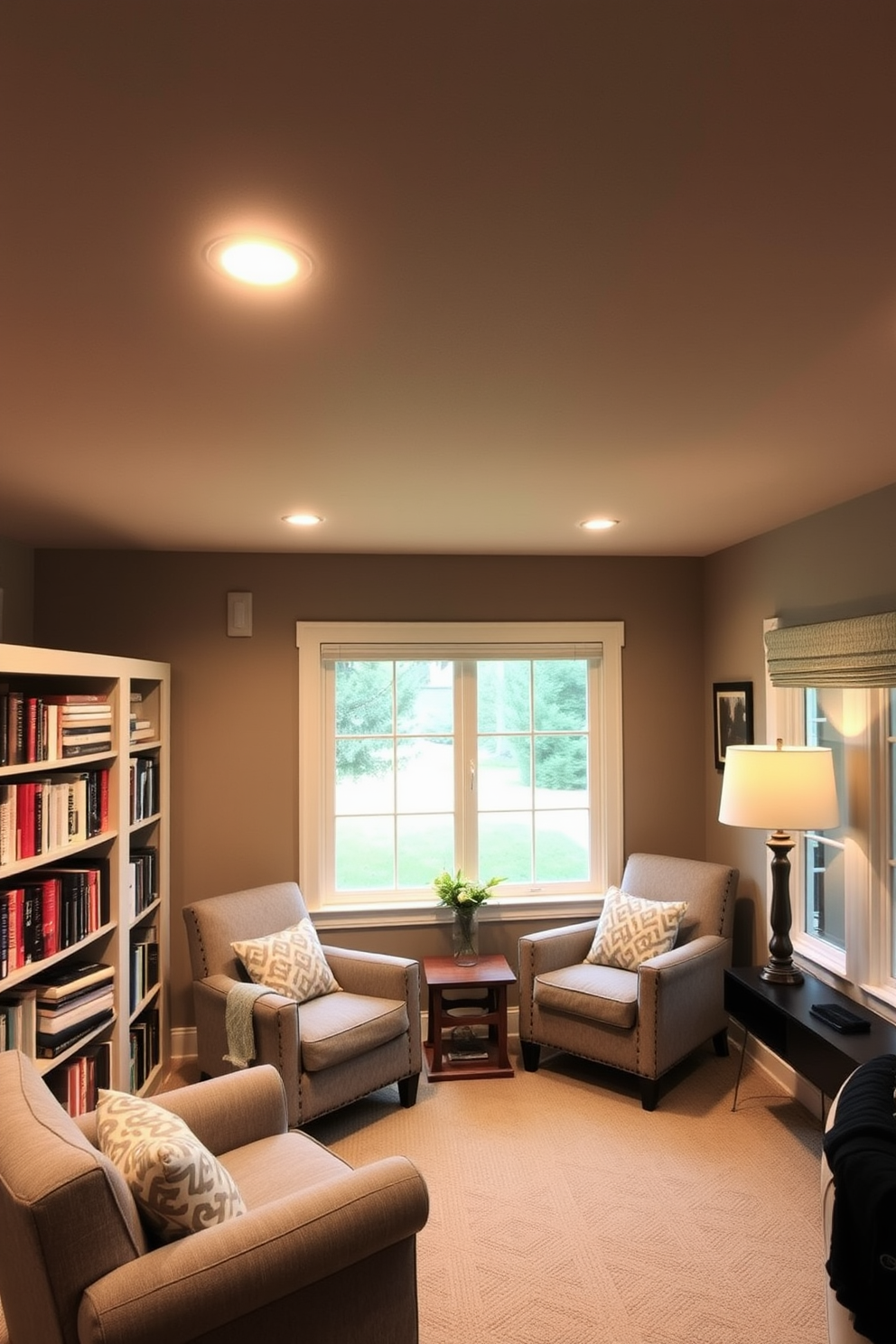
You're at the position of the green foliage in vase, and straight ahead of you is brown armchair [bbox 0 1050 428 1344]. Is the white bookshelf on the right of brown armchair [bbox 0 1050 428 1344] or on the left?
right

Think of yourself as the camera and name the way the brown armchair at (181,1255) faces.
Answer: facing away from the viewer and to the right of the viewer

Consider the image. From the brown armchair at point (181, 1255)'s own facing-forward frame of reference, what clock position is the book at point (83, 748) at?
The book is roughly at 10 o'clock from the brown armchair.

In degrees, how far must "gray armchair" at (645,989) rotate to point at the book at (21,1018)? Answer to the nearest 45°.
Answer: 0° — it already faces it

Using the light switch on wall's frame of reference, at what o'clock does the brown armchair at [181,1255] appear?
The brown armchair is roughly at 12 o'clock from the light switch on wall.

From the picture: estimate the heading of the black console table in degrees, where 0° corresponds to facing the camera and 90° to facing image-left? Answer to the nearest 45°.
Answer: approximately 45°

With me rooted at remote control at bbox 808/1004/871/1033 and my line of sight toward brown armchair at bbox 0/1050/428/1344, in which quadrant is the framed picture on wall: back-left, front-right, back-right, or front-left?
back-right

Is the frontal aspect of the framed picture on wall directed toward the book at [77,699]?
yes

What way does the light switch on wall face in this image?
toward the camera

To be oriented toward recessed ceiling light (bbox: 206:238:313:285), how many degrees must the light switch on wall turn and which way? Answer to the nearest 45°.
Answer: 0° — it already faces it

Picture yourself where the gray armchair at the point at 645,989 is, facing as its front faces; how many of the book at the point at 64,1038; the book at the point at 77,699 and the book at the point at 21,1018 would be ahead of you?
3

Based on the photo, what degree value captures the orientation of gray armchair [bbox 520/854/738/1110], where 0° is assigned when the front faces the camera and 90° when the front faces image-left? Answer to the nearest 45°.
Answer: approximately 45°

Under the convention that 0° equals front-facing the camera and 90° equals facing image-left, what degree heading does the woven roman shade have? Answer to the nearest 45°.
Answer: approximately 45°
